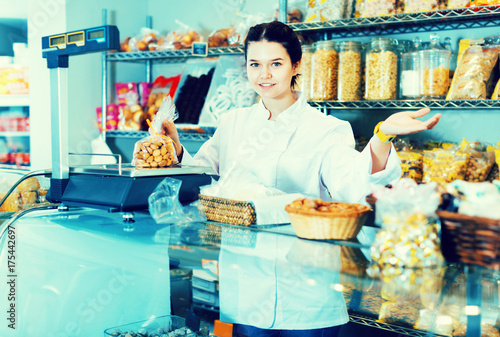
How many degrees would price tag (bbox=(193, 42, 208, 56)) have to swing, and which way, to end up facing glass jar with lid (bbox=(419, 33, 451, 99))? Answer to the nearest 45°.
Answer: approximately 45° to its left

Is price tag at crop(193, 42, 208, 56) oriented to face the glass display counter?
yes

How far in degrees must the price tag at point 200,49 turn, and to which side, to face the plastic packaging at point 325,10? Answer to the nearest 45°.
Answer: approximately 45° to its left

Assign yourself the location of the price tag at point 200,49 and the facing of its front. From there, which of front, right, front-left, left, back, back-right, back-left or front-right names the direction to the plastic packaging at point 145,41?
back-right

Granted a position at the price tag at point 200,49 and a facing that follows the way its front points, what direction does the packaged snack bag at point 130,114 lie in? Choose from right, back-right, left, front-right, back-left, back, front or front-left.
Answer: back-right

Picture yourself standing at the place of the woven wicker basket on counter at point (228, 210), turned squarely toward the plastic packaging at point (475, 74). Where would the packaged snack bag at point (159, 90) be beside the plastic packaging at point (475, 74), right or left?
left

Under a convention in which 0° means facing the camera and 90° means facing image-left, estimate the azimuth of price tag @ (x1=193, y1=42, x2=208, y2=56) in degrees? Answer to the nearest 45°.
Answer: approximately 0°
